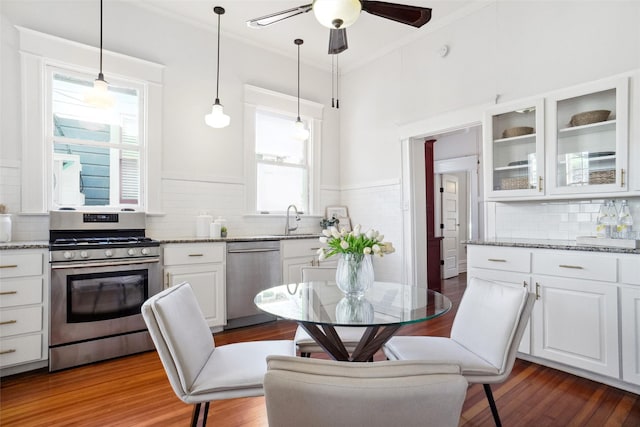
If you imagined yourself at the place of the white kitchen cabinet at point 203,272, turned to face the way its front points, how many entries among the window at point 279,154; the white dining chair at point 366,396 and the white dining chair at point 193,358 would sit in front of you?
2

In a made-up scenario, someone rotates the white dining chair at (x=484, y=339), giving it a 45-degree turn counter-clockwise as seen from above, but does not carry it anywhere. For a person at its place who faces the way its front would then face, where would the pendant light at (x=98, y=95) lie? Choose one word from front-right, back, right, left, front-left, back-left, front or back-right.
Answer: right

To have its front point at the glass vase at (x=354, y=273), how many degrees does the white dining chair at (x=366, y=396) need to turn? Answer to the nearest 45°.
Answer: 0° — it already faces it

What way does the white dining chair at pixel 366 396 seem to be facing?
away from the camera

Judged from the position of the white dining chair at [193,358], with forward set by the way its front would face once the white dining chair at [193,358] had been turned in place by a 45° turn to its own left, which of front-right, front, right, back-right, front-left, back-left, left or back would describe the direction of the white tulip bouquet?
front-right

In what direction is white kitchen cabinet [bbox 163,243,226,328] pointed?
toward the camera

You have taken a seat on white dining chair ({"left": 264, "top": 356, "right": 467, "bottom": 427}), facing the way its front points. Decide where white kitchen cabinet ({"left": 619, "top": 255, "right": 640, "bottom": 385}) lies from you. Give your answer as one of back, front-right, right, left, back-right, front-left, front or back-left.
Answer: front-right

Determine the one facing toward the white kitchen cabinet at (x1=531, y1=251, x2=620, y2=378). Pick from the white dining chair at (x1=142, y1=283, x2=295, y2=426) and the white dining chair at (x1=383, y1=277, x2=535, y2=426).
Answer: the white dining chair at (x1=142, y1=283, x2=295, y2=426)

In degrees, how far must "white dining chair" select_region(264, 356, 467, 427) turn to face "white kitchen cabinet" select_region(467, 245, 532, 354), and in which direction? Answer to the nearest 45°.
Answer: approximately 45° to its right

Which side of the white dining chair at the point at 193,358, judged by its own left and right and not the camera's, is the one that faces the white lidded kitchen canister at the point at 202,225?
left

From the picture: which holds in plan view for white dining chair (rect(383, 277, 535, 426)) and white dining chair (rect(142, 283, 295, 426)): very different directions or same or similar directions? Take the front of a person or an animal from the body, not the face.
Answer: very different directions

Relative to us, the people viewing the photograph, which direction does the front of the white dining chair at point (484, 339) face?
facing the viewer and to the left of the viewer

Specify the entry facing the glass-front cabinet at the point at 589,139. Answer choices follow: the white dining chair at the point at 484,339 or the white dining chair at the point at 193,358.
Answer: the white dining chair at the point at 193,358

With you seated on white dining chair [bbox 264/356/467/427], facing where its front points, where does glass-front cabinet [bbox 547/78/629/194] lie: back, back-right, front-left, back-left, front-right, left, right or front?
front-right

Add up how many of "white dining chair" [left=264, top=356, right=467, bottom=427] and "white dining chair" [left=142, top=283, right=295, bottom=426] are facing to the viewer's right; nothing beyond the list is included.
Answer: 1

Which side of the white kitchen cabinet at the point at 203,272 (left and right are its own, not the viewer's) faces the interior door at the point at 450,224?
left

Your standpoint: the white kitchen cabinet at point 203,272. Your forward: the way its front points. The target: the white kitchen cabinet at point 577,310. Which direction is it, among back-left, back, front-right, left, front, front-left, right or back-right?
front-left

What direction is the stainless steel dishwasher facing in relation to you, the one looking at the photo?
facing the viewer and to the right of the viewer

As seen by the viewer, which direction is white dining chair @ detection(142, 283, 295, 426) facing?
to the viewer's right

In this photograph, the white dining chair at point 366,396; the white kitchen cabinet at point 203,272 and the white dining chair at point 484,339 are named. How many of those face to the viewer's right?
0

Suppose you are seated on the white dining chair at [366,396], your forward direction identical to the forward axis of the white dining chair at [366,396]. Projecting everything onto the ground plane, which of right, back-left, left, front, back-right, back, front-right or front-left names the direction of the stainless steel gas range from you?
front-left

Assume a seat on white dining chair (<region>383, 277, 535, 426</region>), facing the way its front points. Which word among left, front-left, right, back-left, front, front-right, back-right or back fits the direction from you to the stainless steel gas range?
front-right
